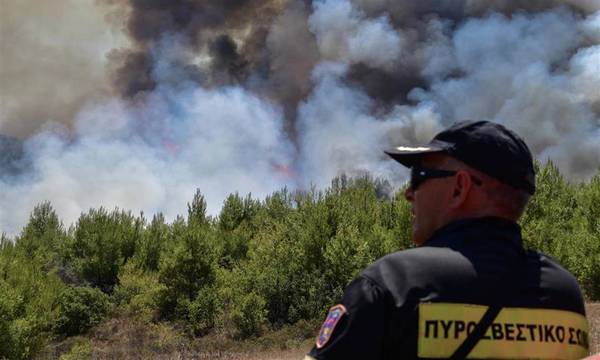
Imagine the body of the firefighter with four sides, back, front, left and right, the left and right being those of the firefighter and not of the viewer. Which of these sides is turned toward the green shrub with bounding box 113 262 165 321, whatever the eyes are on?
front

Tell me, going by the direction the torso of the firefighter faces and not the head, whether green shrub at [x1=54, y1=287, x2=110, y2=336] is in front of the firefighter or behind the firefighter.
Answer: in front

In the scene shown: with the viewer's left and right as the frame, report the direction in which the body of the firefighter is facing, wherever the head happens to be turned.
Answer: facing away from the viewer and to the left of the viewer

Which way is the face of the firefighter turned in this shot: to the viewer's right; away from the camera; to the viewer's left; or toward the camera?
to the viewer's left

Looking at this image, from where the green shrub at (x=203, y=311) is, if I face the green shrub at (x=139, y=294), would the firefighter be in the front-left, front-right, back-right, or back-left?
back-left

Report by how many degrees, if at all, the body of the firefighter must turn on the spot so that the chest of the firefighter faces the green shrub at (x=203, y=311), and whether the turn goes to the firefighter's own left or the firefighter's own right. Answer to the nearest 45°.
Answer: approximately 45° to the firefighter's own right
